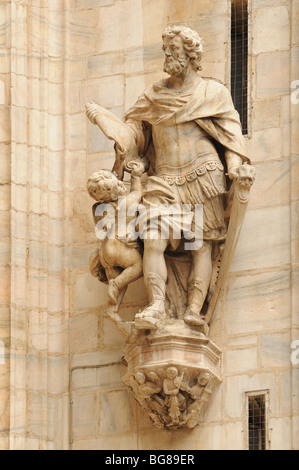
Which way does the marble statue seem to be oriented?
toward the camera
